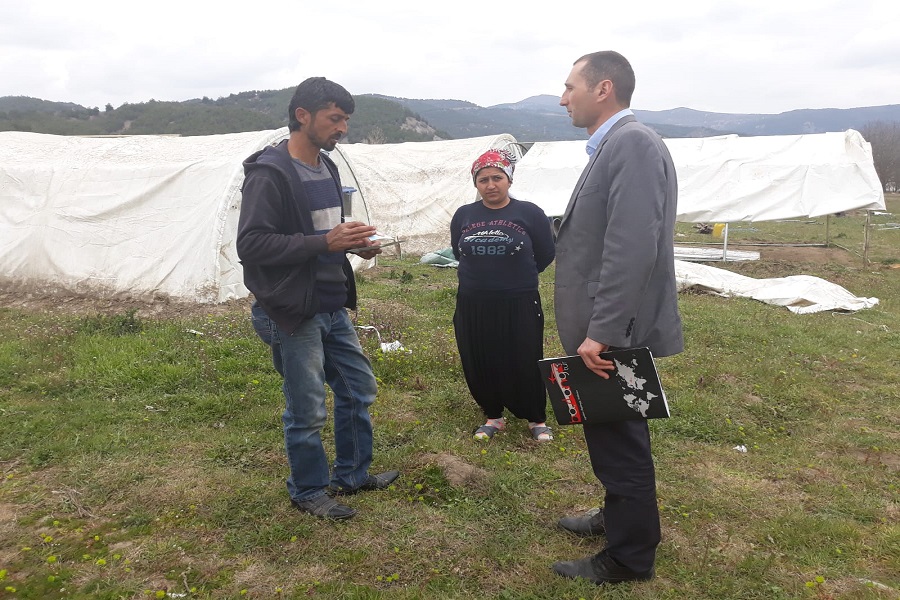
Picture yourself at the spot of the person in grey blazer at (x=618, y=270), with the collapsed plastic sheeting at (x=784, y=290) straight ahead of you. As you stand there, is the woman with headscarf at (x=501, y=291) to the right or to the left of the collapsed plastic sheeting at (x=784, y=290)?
left

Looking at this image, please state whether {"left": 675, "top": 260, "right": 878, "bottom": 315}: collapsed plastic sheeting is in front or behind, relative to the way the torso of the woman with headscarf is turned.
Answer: behind

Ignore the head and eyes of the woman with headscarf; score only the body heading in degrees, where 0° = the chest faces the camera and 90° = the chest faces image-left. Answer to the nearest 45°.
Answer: approximately 0°

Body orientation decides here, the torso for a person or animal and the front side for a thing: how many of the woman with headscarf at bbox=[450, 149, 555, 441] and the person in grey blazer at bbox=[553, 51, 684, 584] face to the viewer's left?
1

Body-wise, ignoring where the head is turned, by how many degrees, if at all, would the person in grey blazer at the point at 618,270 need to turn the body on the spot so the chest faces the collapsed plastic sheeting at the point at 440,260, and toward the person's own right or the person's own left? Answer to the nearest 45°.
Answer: approximately 90° to the person's own right

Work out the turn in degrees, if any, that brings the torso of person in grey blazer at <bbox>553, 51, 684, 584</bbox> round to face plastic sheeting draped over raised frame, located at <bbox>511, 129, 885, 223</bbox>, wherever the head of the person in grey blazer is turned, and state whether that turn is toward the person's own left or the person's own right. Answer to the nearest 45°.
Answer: approximately 90° to the person's own right

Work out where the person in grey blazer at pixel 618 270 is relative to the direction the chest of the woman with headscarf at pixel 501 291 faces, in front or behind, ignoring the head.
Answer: in front

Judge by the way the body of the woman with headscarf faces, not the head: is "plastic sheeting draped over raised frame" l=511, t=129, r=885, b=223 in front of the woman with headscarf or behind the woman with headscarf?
behind

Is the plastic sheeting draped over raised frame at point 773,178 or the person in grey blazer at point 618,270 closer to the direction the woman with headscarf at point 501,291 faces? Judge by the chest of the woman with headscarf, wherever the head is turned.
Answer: the person in grey blazer

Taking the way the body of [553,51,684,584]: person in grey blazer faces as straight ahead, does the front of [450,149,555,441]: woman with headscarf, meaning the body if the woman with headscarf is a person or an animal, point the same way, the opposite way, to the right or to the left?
to the left

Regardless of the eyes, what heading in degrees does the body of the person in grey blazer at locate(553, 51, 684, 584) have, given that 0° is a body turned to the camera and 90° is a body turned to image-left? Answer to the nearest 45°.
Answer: approximately 90°

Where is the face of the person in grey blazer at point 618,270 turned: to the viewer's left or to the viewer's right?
to the viewer's left
